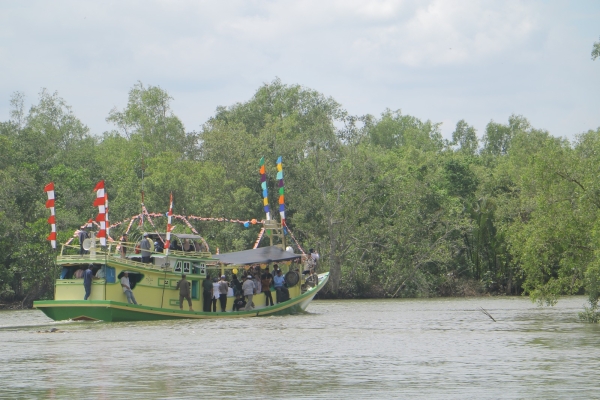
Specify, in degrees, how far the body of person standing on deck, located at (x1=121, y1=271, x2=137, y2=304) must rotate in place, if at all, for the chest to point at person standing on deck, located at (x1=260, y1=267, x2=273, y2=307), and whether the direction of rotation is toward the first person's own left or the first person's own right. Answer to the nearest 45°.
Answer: approximately 90° to the first person's own left

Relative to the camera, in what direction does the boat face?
facing away from the viewer and to the right of the viewer

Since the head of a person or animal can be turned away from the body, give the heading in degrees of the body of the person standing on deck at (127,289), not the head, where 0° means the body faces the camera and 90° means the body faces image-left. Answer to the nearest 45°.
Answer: approximately 315°

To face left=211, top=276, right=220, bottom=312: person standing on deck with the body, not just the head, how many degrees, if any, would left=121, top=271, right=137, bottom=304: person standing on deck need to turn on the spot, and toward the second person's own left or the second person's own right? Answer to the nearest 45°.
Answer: approximately 90° to the second person's own left

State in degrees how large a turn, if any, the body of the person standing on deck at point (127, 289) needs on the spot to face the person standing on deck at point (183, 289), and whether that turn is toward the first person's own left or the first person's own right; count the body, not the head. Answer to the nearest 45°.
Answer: approximately 90° to the first person's own left

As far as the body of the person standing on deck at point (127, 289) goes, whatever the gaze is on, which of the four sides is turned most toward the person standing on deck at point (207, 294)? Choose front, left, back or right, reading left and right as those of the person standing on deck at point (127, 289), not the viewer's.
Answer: left
